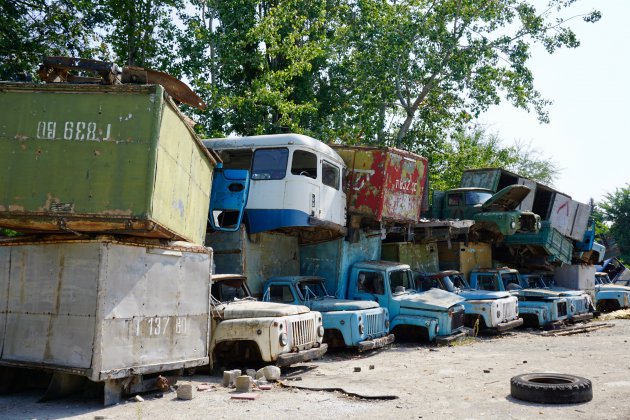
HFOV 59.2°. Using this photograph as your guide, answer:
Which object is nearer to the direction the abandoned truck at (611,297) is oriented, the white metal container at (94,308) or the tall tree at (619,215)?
the white metal container

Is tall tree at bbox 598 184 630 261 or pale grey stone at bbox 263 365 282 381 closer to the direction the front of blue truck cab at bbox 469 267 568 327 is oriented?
the pale grey stone

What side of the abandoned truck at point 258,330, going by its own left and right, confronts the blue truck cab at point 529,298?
left

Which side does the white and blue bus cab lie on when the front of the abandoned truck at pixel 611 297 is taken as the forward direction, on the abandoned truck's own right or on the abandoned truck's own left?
on the abandoned truck's own right

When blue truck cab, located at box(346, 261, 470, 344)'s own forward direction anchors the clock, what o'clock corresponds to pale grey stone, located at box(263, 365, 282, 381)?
The pale grey stone is roughly at 2 o'clock from the blue truck cab.

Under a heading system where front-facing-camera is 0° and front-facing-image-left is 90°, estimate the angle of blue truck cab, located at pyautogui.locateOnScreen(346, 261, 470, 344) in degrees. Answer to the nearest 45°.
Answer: approximately 315°

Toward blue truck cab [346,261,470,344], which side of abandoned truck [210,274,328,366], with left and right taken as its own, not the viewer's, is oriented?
left

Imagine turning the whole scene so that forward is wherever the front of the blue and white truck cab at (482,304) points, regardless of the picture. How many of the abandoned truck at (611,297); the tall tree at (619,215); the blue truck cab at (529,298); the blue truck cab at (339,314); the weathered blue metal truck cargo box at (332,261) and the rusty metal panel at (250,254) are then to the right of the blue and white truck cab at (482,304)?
3

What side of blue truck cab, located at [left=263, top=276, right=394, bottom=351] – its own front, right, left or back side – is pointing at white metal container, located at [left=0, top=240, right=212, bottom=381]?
right

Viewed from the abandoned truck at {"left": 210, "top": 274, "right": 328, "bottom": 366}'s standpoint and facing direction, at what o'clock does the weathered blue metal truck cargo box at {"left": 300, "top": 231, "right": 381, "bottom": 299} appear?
The weathered blue metal truck cargo box is roughly at 8 o'clock from the abandoned truck.

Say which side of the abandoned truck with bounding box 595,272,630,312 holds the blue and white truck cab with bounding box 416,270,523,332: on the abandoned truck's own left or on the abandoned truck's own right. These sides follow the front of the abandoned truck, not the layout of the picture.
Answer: on the abandoned truck's own right

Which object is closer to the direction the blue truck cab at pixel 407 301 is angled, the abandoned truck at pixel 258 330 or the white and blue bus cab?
the abandoned truck

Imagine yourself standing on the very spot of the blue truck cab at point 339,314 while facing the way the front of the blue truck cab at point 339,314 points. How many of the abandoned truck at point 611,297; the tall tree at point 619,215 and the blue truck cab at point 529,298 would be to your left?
3
